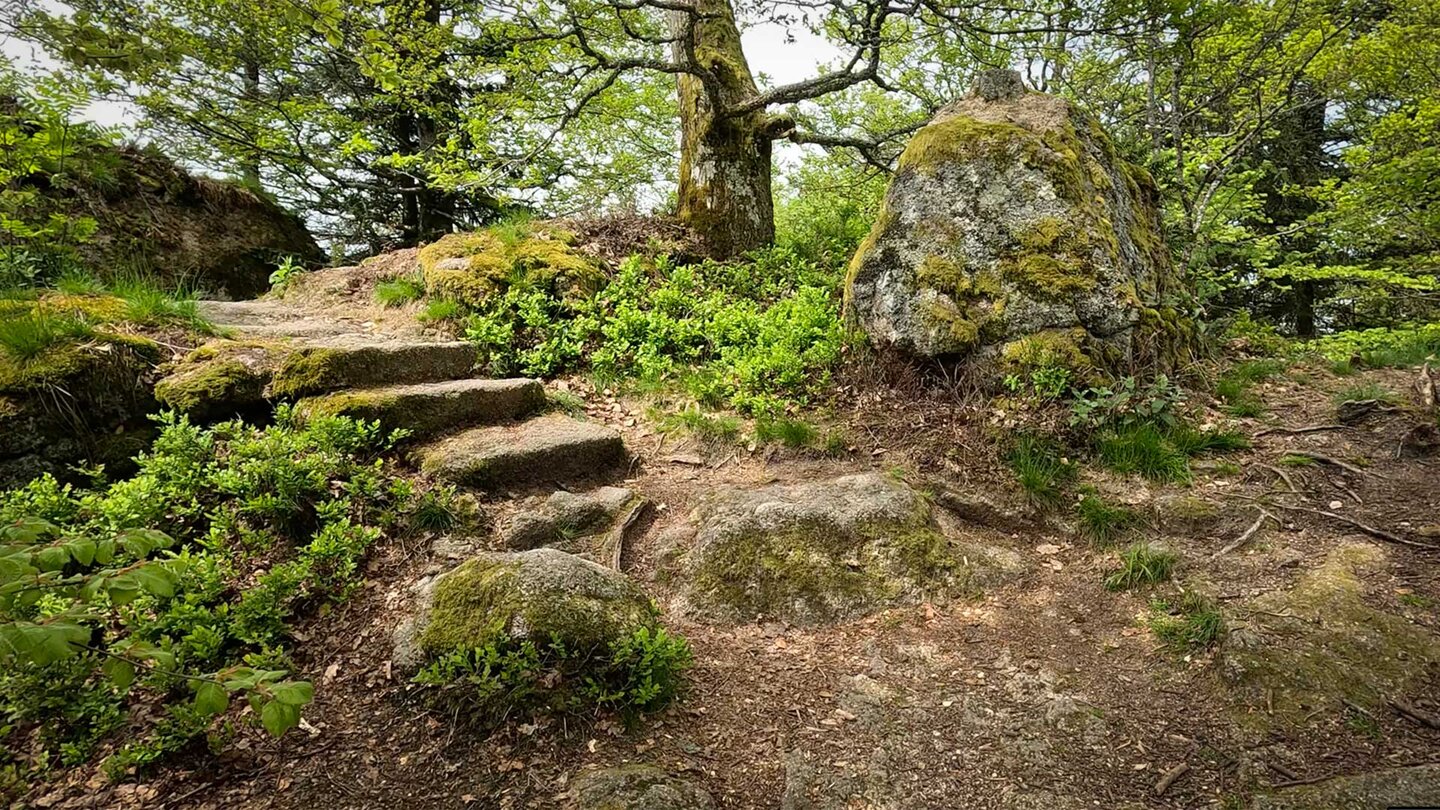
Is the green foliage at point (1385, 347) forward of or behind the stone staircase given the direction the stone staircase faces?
forward

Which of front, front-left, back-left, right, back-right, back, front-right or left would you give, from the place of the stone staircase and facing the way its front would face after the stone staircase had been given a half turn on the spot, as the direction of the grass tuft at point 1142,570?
back

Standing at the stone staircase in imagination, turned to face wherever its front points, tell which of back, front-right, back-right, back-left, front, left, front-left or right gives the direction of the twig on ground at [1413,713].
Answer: front

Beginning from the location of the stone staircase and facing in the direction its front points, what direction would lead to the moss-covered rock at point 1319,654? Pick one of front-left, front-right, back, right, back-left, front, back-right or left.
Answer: front

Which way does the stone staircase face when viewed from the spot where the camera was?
facing the viewer and to the right of the viewer

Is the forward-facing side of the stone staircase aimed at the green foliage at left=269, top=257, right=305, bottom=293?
no

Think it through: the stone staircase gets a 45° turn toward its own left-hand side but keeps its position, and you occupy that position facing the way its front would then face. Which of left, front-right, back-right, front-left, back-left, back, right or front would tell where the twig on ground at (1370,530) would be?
front-right

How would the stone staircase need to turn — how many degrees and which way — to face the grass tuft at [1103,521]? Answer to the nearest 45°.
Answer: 0° — it already faces it

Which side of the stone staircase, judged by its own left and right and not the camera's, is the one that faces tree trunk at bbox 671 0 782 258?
left

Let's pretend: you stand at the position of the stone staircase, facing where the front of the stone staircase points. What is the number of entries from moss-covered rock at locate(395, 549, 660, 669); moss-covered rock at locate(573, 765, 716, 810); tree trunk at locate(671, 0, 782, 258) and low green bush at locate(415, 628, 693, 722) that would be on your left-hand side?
1

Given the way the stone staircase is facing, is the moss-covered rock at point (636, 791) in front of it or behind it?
in front

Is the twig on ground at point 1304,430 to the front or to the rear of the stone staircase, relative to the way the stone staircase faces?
to the front

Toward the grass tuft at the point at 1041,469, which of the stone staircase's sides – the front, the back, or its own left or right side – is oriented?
front

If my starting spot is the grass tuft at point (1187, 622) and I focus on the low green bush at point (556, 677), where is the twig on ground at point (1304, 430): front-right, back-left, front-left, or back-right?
back-right
